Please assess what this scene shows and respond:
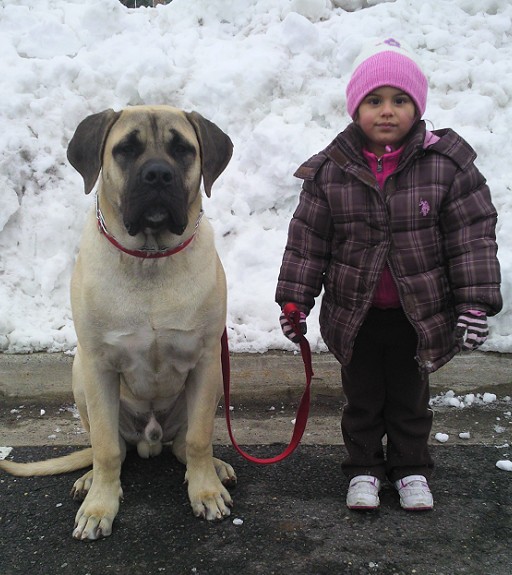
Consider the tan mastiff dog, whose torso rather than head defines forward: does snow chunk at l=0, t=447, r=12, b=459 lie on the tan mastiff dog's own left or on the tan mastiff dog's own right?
on the tan mastiff dog's own right

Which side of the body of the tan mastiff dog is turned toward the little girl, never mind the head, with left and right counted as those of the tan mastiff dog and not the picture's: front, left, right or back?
left

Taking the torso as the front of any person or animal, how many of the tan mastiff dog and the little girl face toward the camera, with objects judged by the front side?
2

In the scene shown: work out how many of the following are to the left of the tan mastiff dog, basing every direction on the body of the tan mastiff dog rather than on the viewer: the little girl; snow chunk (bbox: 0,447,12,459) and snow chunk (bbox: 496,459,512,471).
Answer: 2

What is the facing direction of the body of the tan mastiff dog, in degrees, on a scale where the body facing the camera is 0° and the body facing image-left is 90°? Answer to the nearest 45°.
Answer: approximately 0°

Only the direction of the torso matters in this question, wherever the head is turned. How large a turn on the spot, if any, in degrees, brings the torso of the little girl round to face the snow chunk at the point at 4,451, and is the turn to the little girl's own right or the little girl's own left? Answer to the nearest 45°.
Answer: approximately 90° to the little girl's own right

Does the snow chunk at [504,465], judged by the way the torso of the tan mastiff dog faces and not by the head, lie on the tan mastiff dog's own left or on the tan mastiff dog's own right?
on the tan mastiff dog's own left

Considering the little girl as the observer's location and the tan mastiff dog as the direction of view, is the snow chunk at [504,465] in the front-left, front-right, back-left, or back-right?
back-right

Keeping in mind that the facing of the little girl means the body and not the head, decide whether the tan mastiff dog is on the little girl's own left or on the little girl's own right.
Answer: on the little girl's own right

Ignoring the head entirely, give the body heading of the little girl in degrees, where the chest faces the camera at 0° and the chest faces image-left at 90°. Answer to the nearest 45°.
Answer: approximately 0°
